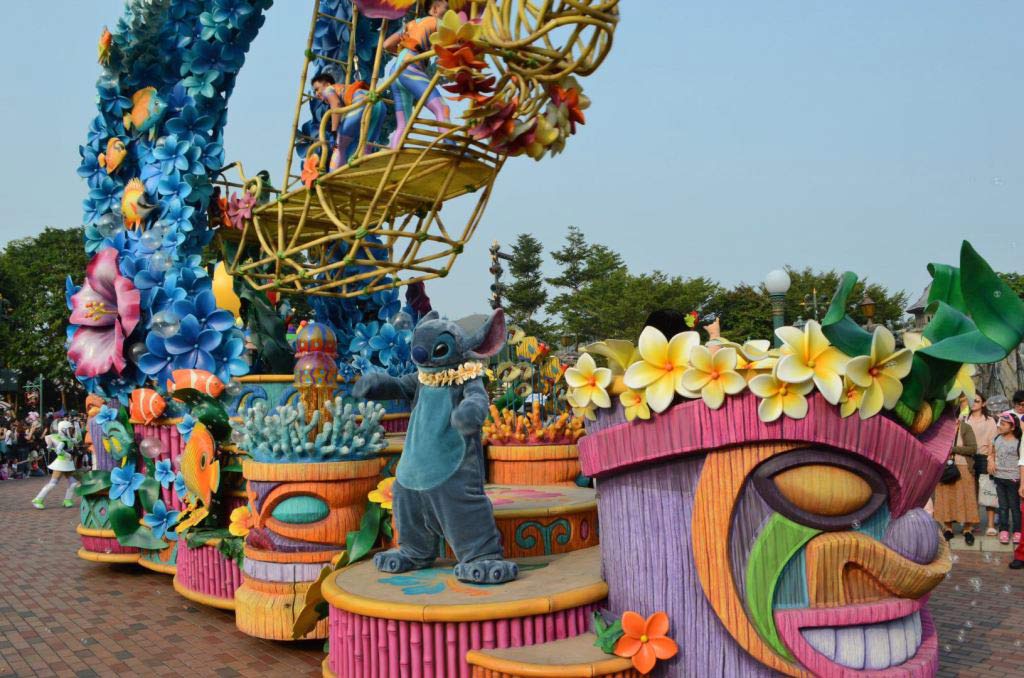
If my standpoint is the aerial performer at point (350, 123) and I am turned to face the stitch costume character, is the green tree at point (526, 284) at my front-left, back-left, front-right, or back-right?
back-left

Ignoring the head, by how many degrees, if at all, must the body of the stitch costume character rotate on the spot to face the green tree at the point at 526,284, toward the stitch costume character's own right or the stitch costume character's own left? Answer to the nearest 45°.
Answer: approximately 135° to the stitch costume character's own right

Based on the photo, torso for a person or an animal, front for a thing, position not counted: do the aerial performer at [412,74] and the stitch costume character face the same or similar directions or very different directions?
very different directions

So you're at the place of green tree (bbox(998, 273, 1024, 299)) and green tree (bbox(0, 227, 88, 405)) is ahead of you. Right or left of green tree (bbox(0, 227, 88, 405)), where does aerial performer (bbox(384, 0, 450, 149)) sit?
left

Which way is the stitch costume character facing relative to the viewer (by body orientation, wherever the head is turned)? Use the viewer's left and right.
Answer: facing the viewer and to the left of the viewer

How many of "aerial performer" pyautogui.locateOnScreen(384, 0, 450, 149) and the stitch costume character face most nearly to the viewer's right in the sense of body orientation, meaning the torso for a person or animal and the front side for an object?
1

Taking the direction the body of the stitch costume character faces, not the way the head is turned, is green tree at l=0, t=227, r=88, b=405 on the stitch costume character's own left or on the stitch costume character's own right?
on the stitch costume character's own right
